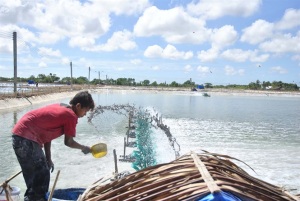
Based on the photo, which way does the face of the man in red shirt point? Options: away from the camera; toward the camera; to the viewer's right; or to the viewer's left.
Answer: to the viewer's right

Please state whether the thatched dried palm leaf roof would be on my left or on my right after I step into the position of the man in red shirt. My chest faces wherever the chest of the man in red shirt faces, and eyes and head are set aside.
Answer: on my right

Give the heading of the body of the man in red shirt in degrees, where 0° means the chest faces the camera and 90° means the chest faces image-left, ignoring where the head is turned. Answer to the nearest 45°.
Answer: approximately 270°
